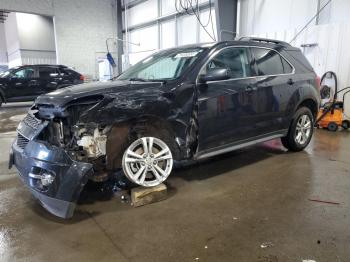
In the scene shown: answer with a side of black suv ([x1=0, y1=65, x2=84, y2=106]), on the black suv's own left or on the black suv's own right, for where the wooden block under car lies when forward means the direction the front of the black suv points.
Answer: on the black suv's own left

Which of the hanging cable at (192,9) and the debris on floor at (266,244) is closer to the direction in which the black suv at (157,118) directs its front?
the debris on floor

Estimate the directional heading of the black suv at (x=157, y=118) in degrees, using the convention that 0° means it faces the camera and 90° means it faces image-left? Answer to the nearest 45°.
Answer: approximately 45°

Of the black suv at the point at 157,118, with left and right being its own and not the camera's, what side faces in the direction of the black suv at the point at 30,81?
right

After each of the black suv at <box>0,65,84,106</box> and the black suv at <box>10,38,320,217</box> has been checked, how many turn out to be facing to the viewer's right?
0

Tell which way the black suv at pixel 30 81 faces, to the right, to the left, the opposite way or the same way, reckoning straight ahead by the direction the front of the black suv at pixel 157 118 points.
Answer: the same way

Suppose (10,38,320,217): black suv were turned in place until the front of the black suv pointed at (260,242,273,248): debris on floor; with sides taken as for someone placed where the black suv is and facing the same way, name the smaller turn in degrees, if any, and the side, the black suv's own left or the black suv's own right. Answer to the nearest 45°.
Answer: approximately 90° to the black suv's own left

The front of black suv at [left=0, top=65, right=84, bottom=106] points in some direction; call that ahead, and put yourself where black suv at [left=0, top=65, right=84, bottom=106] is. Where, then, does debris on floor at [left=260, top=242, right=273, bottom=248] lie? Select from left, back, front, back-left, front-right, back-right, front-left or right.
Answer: left

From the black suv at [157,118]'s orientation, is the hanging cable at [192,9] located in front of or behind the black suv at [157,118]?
behind

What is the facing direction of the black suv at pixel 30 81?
to the viewer's left

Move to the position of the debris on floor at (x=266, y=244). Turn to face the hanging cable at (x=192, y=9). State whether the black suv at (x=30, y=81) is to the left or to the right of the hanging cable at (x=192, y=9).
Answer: left

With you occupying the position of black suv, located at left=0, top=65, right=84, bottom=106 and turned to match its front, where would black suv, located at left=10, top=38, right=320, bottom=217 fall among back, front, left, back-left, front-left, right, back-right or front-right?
left
